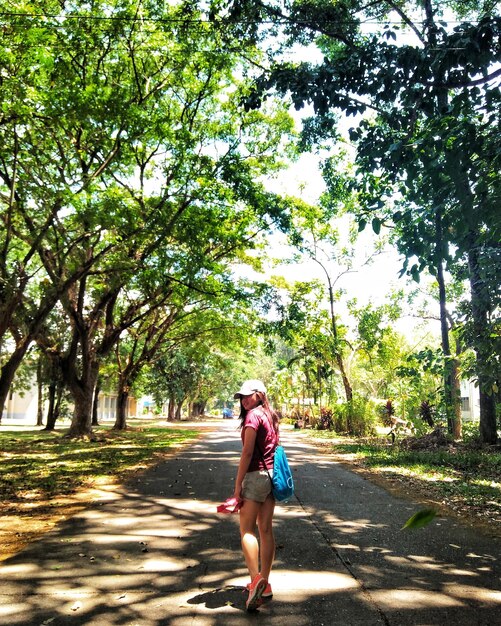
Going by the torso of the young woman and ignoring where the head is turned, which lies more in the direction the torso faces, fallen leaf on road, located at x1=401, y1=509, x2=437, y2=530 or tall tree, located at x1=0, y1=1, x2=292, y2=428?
the tall tree

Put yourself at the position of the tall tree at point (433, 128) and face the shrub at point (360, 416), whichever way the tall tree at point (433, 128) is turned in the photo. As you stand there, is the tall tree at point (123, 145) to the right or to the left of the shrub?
left

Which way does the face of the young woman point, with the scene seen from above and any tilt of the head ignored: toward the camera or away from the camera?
toward the camera

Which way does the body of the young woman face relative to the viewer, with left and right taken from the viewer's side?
facing away from the viewer and to the left of the viewer

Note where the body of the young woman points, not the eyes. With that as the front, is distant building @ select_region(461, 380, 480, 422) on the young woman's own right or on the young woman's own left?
on the young woman's own right

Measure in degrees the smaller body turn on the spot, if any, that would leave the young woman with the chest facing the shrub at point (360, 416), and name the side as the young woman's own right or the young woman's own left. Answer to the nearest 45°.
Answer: approximately 45° to the young woman's own right

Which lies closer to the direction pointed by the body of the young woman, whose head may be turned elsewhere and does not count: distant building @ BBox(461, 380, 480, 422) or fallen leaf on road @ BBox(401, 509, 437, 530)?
the distant building
